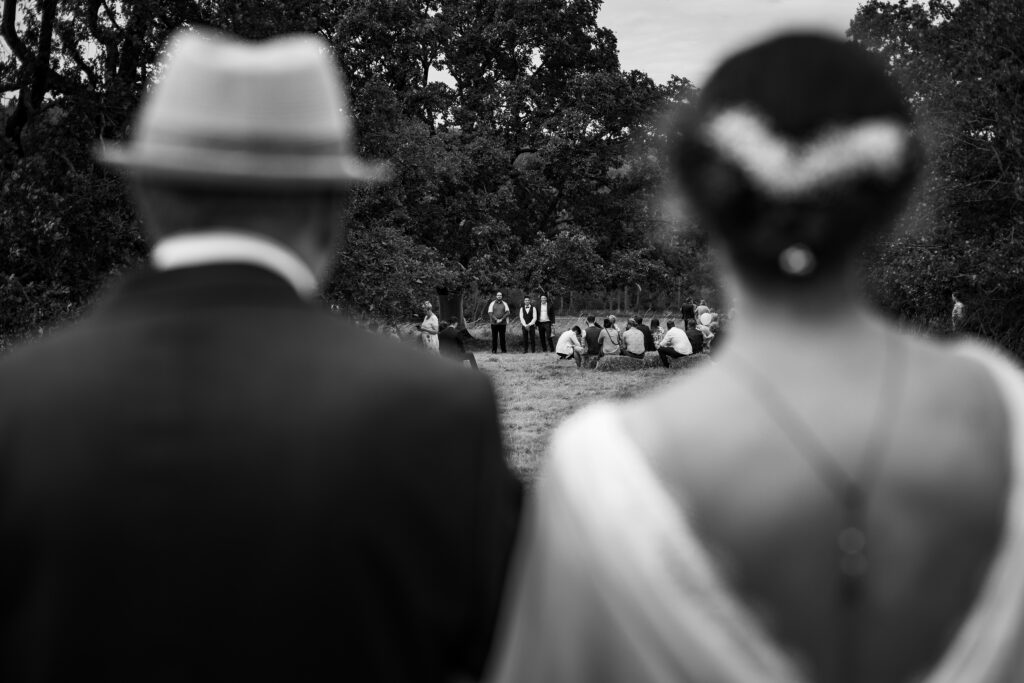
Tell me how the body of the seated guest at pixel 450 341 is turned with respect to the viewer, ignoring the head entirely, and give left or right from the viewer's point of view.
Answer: facing to the right of the viewer

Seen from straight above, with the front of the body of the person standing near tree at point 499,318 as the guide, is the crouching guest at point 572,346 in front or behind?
in front

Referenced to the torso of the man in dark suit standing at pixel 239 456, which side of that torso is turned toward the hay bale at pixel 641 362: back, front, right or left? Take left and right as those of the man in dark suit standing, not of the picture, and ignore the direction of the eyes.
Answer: front

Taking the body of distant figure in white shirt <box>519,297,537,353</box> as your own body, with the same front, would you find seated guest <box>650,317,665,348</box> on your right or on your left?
on your left

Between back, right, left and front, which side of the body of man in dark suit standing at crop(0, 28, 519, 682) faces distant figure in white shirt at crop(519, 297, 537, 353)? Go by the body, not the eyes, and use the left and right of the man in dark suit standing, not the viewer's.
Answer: front

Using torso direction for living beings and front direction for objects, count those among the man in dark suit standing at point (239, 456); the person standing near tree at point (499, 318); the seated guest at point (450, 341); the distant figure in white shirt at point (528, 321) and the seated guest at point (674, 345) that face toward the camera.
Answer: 2

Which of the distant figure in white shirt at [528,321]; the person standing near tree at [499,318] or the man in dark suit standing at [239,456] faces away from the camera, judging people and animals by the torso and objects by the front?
the man in dark suit standing

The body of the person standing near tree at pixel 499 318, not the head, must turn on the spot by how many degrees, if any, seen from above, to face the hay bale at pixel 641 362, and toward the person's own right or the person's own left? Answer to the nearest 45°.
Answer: approximately 45° to the person's own left

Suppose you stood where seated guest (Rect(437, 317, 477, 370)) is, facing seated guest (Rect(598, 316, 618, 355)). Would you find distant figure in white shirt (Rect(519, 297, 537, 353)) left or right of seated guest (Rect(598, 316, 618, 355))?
left

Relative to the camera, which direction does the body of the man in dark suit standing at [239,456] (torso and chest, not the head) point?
away from the camera

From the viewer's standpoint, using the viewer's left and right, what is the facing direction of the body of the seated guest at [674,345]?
facing to the left of the viewer

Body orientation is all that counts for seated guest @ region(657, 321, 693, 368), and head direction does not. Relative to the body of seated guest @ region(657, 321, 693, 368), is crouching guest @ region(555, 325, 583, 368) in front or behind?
in front

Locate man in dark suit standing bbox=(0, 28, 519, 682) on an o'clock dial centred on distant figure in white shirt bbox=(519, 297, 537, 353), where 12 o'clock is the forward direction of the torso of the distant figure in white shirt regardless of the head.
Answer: The man in dark suit standing is roughly at 12 o'clock from the distant figure in white shirt.
